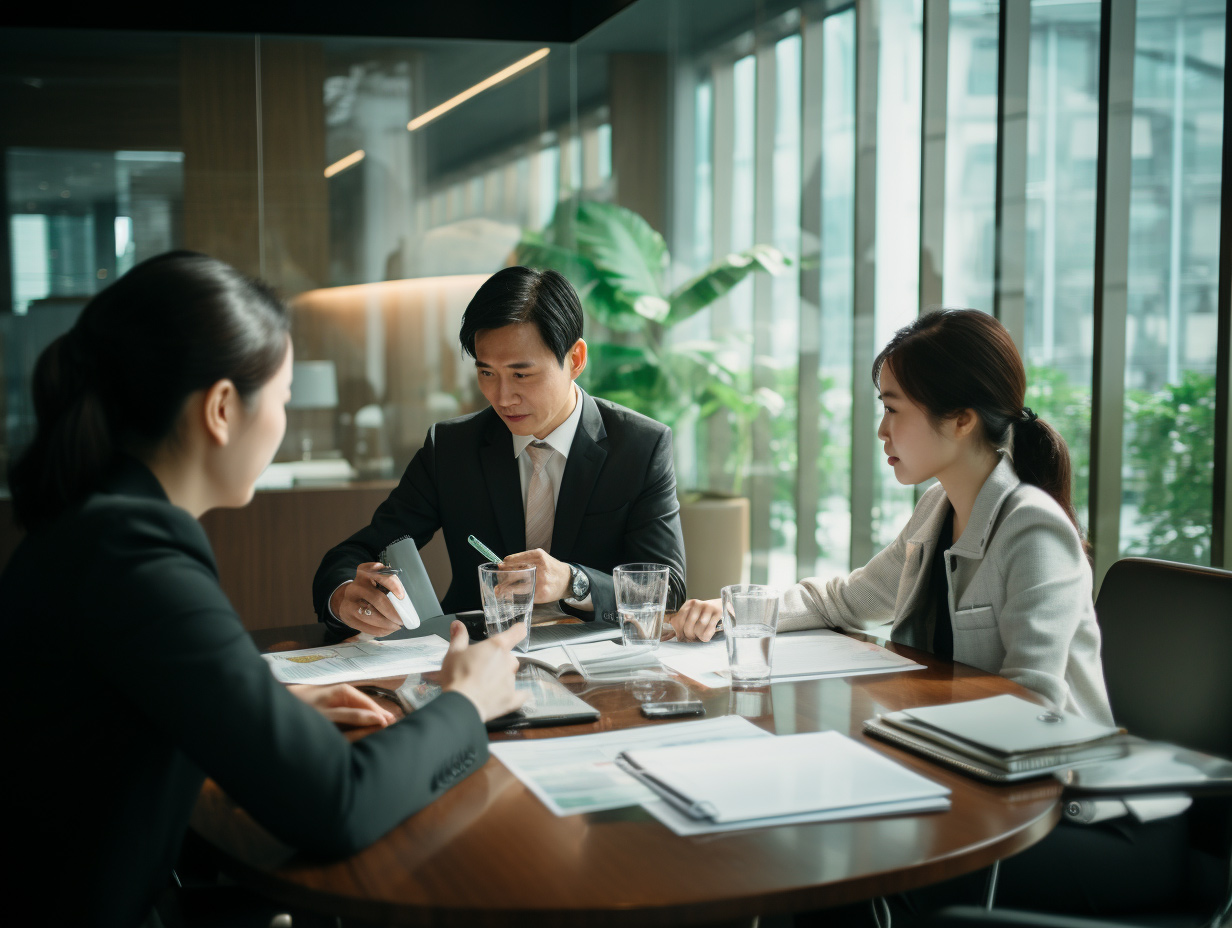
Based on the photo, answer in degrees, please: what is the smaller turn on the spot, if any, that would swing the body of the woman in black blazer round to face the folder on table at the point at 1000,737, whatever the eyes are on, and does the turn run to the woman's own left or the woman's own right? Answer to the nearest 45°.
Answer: approximately 45° to the woman's own right

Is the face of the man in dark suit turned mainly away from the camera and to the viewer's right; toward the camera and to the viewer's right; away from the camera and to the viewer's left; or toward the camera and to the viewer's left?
toward the camera and to the viewer's left

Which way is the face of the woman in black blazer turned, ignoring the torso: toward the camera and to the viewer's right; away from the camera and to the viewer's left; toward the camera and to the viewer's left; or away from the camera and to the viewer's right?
away from the camera and to the viewer's right

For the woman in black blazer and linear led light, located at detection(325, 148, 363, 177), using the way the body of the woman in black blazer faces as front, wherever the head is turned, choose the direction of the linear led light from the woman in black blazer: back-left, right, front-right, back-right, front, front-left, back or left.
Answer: front-left

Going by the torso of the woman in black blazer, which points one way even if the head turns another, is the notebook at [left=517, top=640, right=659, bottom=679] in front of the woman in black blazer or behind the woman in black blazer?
in front

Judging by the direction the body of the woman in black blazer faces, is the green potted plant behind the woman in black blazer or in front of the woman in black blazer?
in front

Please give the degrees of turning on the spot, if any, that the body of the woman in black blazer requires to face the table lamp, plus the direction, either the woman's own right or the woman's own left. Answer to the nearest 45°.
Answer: approximately 45° to the woman's own left

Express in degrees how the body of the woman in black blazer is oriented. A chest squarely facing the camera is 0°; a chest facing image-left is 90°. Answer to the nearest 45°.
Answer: approximately 225°

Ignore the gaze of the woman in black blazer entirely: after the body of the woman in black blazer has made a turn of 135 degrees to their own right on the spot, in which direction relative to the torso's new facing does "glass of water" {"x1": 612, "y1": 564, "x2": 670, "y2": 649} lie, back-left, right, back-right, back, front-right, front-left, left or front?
back-left

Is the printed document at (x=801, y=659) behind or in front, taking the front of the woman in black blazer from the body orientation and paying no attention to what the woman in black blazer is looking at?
in front
